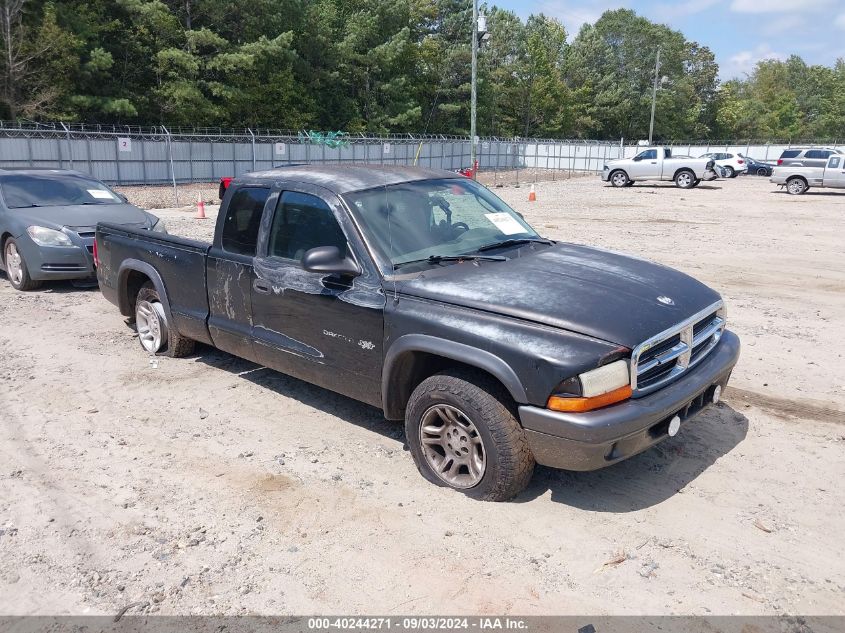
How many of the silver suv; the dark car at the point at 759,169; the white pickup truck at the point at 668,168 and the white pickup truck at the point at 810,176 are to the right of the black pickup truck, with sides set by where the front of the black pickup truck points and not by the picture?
0

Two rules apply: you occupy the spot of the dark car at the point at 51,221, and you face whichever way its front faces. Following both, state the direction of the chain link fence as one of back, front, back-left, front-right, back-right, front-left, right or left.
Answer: back-left

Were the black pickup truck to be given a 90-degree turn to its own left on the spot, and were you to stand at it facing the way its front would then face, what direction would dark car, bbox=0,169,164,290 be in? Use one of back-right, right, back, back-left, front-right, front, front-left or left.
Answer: left

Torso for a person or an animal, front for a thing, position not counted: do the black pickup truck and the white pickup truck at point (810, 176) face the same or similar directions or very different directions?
same or similar directions

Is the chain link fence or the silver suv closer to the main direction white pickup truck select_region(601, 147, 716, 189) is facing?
the chain link fence

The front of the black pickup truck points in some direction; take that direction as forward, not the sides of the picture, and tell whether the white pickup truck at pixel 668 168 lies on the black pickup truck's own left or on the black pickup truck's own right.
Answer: on the black pickup truck's own left

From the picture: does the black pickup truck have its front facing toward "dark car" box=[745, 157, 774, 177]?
no

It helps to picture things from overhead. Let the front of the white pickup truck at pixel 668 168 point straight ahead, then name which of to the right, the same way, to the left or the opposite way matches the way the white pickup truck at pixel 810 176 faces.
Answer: the opposite way

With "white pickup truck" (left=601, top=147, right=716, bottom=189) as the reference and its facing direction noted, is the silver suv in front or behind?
behind

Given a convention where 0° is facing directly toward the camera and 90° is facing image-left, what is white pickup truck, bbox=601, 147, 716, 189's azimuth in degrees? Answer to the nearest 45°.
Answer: approximately 90°

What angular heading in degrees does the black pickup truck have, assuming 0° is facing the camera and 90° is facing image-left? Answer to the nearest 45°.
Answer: approximately 315°

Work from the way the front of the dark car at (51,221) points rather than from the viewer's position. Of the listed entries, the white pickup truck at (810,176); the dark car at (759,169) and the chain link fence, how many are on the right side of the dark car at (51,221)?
0

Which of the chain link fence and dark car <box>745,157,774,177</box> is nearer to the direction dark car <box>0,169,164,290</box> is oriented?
the dark car

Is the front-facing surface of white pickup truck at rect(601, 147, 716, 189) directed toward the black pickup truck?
no

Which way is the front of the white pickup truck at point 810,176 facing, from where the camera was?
facing to the right of the viewer

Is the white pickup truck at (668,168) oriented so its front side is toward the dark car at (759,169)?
no

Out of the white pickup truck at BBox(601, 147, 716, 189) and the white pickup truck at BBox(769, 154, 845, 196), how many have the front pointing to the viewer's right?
1

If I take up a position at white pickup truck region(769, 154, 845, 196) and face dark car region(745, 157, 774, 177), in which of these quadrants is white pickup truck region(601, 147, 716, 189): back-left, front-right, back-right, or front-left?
front-left
